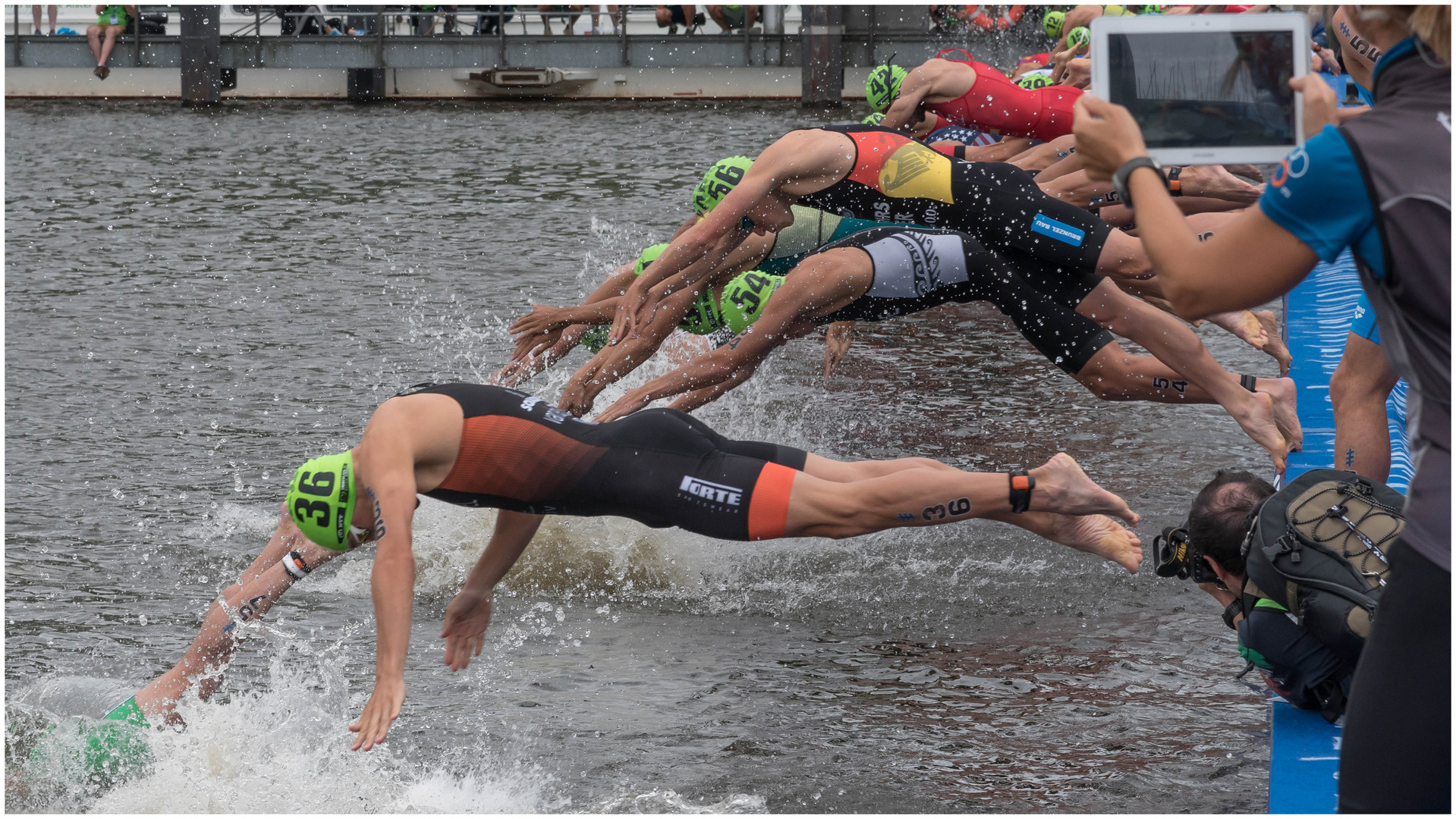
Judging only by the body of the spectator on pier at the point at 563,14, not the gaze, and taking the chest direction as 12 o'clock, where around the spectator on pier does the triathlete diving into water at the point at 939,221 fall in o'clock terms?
The triathlete diving into water is roughly at 12 o'clock from the spectator on pier.

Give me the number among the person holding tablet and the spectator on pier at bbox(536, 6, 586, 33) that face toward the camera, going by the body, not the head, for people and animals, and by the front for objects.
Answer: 1

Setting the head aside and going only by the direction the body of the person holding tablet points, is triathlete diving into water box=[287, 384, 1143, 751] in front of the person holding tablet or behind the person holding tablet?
in front

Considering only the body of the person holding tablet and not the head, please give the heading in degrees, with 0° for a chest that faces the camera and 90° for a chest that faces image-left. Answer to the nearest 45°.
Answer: approximately 135°

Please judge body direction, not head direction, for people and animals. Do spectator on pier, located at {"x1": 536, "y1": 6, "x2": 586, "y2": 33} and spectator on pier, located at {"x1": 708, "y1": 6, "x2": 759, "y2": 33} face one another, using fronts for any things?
no

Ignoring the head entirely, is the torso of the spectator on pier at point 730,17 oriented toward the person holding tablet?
yes

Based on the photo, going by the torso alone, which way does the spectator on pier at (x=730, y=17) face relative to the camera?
toward the camera

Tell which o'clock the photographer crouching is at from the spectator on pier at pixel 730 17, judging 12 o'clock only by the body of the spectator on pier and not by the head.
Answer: The photographer crouching is roughly at 12 o'clock from the spectator on pier.

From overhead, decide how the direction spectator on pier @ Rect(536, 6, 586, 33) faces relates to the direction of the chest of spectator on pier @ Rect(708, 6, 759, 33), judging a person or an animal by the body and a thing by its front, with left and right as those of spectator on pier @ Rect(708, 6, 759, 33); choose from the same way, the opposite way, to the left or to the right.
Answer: the same way

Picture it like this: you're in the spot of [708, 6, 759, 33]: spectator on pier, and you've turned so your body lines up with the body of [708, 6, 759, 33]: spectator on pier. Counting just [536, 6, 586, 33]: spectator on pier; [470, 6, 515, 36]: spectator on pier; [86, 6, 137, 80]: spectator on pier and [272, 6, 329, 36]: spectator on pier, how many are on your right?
4

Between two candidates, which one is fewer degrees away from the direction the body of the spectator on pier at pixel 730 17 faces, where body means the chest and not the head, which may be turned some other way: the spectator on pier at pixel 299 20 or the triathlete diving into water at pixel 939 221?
the triathlete diving into water

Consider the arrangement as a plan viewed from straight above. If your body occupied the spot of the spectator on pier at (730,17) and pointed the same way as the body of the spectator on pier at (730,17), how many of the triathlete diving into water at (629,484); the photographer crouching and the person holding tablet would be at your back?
0

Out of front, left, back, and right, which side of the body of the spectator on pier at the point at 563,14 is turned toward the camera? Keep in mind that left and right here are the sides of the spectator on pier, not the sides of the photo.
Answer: front

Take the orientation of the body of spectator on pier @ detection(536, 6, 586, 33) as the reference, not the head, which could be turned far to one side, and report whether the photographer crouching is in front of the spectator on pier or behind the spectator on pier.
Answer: in front

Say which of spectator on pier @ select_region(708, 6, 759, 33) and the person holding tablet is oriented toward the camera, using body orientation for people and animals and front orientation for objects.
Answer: the spectator on pier

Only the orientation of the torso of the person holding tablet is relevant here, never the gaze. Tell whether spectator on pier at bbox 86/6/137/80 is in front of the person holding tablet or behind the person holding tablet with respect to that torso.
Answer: in front

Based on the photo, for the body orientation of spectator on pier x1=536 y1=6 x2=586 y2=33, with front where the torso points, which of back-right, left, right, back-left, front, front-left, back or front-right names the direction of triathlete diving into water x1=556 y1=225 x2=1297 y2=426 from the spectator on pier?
front

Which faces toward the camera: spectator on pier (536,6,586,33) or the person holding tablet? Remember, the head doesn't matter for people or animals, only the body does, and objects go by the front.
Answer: the spectator on pier

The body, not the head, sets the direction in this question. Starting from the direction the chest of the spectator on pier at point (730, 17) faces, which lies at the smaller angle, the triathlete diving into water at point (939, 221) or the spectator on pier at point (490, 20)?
the triathlete diving into water

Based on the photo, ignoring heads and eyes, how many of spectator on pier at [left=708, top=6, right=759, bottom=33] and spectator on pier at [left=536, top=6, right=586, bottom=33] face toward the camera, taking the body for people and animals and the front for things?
2

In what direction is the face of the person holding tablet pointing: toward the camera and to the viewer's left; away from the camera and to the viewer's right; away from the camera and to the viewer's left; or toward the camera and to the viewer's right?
away from the camera and to the viewer's left
